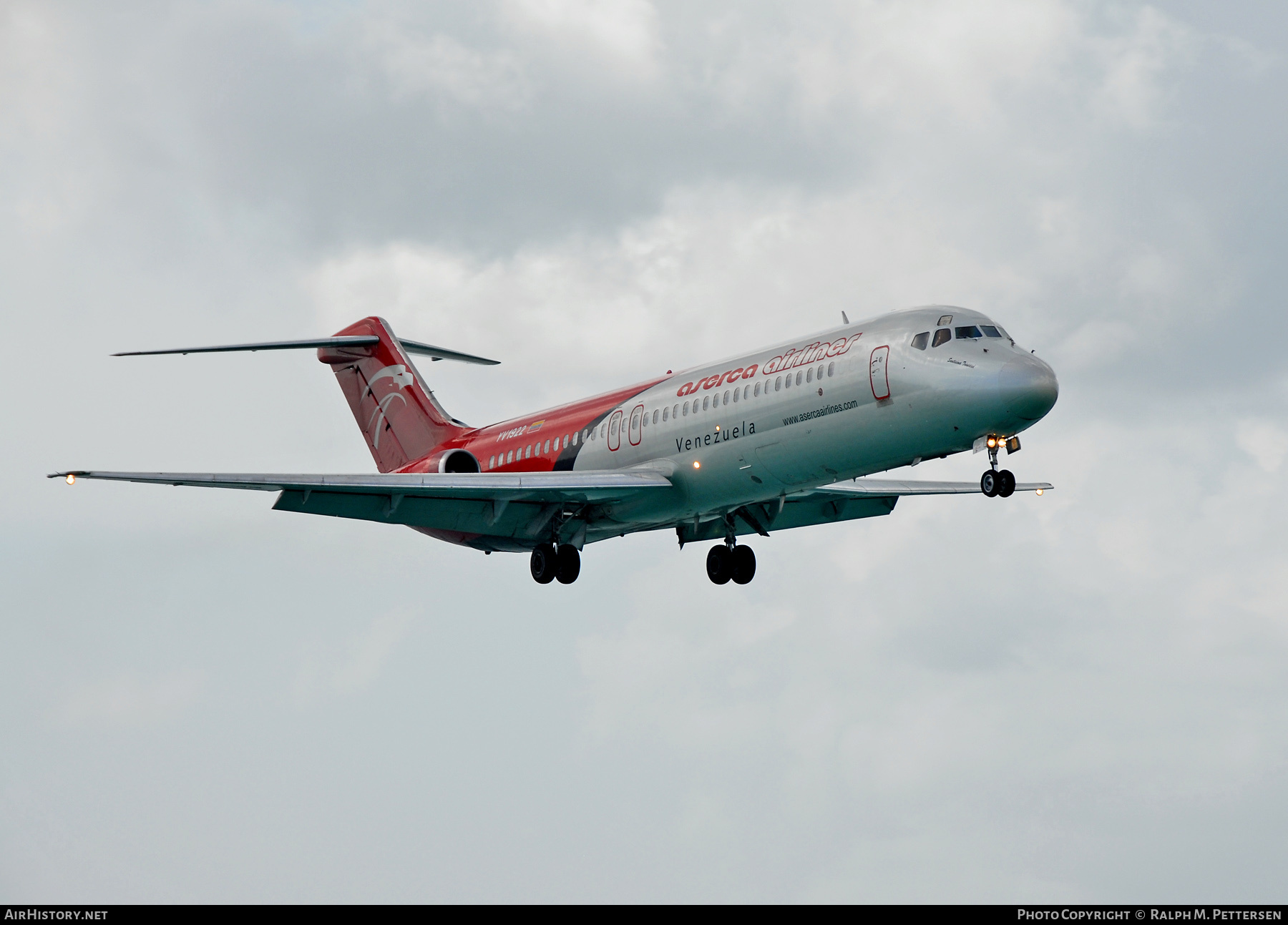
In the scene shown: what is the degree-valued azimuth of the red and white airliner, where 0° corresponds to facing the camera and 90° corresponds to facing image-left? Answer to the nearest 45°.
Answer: approximately 315°
